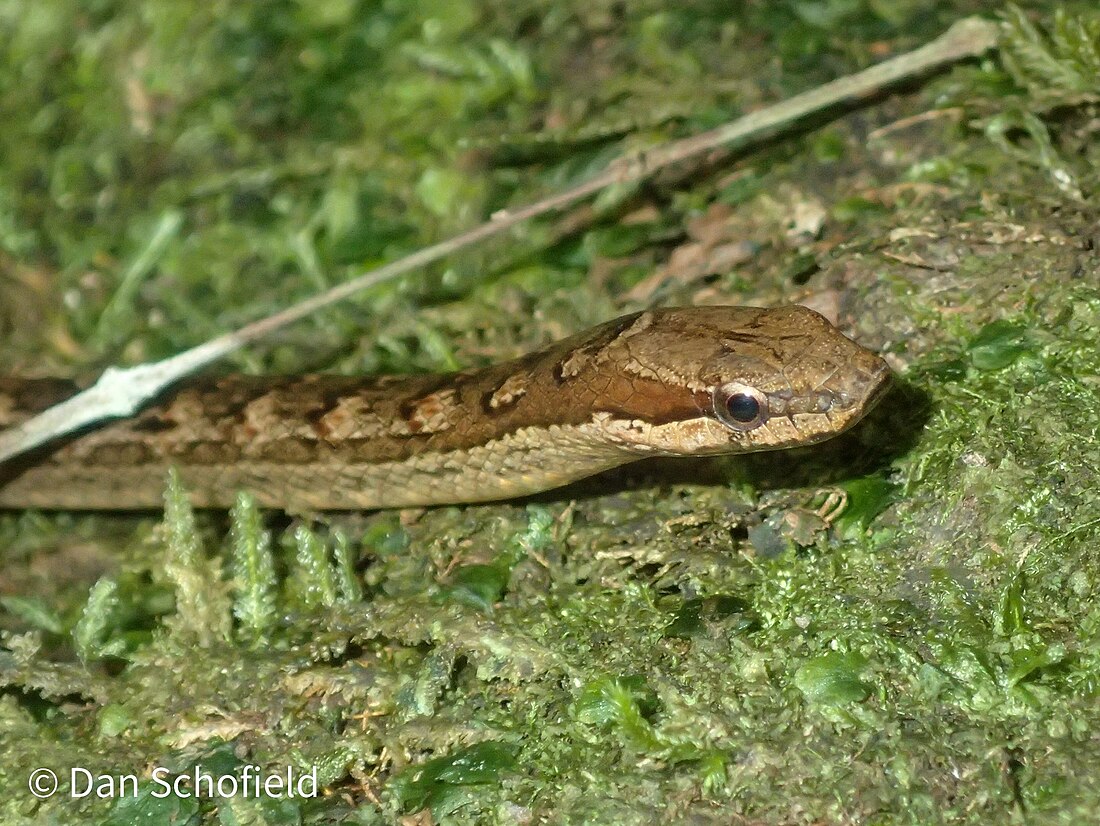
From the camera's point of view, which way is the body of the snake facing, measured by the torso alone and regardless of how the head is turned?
to the viewer's right

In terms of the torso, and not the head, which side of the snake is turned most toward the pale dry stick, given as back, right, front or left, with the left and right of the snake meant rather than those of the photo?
left
